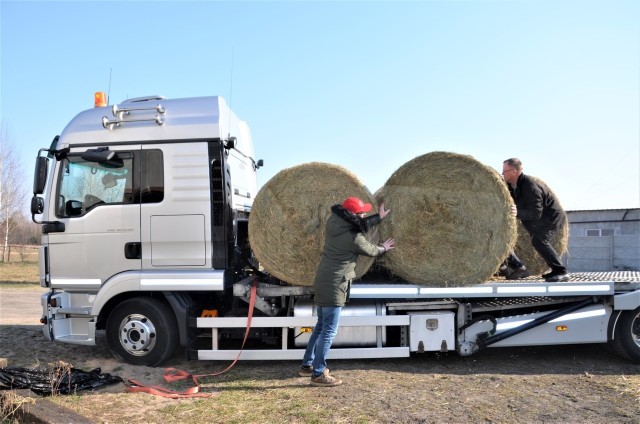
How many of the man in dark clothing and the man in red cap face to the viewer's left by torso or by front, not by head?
1

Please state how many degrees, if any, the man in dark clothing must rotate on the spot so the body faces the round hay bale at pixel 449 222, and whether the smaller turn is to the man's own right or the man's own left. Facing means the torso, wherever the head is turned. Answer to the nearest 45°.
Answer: approximately 45° to the man's own left

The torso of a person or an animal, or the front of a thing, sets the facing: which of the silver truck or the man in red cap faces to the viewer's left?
the silver truck

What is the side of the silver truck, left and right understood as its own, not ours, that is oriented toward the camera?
left

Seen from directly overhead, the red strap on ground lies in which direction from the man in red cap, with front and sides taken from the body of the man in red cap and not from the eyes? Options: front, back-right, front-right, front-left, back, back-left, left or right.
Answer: back

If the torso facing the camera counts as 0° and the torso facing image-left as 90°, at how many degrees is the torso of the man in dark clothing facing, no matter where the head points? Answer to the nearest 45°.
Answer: approximately 90°

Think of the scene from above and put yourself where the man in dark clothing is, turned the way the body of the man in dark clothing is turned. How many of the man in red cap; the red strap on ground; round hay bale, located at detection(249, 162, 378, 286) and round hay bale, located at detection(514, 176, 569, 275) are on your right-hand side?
1

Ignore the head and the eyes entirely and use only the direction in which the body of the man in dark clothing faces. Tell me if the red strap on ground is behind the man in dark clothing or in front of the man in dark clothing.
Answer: in front

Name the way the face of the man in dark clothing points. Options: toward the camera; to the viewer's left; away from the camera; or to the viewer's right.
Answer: to the viewer's left

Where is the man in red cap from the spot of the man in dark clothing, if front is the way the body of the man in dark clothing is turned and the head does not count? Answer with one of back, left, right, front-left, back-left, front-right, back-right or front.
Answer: front-left
